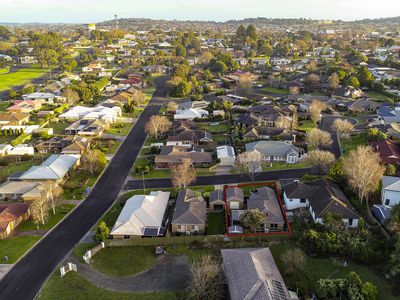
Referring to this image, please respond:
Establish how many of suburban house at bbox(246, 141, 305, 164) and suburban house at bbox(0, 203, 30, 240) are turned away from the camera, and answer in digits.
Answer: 0

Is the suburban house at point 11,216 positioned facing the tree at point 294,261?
yes

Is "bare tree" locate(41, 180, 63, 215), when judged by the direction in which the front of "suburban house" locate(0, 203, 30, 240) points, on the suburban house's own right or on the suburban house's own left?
on the suburban house's own left

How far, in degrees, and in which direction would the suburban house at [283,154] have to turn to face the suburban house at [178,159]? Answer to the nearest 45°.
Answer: approximately 90° to its right

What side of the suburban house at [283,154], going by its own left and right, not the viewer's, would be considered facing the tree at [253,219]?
front

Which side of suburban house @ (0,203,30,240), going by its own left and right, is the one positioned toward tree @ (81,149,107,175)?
left

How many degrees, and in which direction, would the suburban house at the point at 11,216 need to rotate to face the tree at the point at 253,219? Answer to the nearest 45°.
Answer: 0° — it already faces it

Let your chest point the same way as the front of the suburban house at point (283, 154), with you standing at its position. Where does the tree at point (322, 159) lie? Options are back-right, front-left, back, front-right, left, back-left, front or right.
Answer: front-left

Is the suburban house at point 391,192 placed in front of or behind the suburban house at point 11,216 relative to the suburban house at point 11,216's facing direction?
in front

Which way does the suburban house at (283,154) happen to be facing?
toward the camera

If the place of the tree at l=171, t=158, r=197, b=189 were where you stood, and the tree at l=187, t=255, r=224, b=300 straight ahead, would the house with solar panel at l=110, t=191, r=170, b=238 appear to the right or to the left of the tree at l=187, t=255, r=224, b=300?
right

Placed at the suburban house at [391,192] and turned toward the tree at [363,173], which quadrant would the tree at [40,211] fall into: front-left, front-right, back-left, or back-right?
front-left

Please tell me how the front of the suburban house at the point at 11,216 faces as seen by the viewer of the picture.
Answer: facing the viewer and to the right of the viewer

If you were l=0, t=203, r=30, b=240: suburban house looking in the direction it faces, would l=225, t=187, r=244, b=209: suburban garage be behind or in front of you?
in front

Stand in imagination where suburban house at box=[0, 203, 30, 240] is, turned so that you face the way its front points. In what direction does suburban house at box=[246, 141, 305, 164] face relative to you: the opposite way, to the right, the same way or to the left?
to the right

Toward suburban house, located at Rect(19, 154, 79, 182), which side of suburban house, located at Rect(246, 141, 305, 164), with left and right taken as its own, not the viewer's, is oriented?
right
